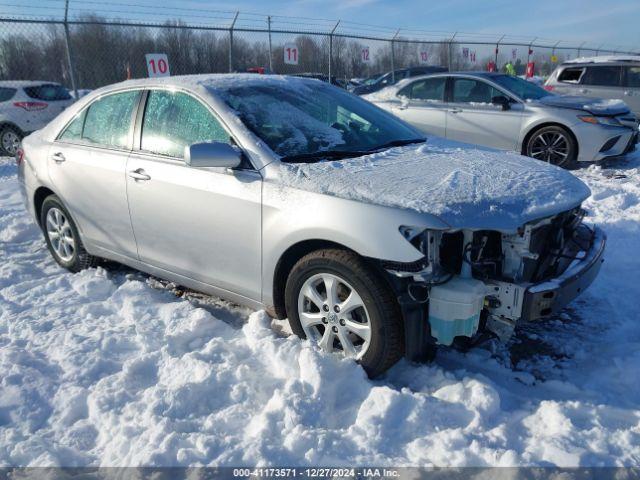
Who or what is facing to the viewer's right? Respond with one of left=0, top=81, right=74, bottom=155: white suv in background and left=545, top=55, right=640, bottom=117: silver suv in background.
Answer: left=545, top=55, right=640, bottom=117: silver suv in background

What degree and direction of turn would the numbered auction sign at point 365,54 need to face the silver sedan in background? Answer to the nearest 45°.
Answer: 0° — it already faces it

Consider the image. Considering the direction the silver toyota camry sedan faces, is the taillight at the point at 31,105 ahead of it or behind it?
behind

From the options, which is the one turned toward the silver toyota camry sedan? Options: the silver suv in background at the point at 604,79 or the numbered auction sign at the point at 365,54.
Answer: the numbered auction sign

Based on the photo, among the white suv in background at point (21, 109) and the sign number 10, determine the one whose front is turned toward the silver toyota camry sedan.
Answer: the sign number 10

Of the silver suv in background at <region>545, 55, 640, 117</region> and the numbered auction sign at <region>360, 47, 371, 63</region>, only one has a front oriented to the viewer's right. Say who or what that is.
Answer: the silver suv in background

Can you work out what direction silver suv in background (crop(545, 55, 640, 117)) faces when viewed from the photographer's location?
facing to the right of the viewer

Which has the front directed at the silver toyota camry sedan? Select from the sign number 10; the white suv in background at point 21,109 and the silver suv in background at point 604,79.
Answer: the sign number 10

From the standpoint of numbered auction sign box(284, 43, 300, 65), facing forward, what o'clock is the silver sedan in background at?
The silver sedan in background is roughly at 11 o'clock from the numbered auction sign.

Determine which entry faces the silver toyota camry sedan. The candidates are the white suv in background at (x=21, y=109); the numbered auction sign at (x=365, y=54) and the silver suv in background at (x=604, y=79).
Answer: the numbered auction sign

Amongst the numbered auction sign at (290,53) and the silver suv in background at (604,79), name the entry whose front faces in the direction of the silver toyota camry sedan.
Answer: the numbered auction sign

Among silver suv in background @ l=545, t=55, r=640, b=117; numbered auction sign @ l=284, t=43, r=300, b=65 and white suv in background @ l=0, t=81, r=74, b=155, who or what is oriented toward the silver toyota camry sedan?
the numbered auction sign

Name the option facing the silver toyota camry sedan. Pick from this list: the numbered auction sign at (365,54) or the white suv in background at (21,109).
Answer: the numbered auction sign

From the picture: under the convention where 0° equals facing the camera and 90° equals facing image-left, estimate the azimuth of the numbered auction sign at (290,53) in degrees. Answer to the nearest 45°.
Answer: approximately 0°

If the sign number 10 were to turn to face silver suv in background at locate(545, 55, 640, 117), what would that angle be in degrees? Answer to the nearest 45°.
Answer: approximately 90° to its left

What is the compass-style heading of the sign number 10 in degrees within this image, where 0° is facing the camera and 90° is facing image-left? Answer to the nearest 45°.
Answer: approximately 0°
